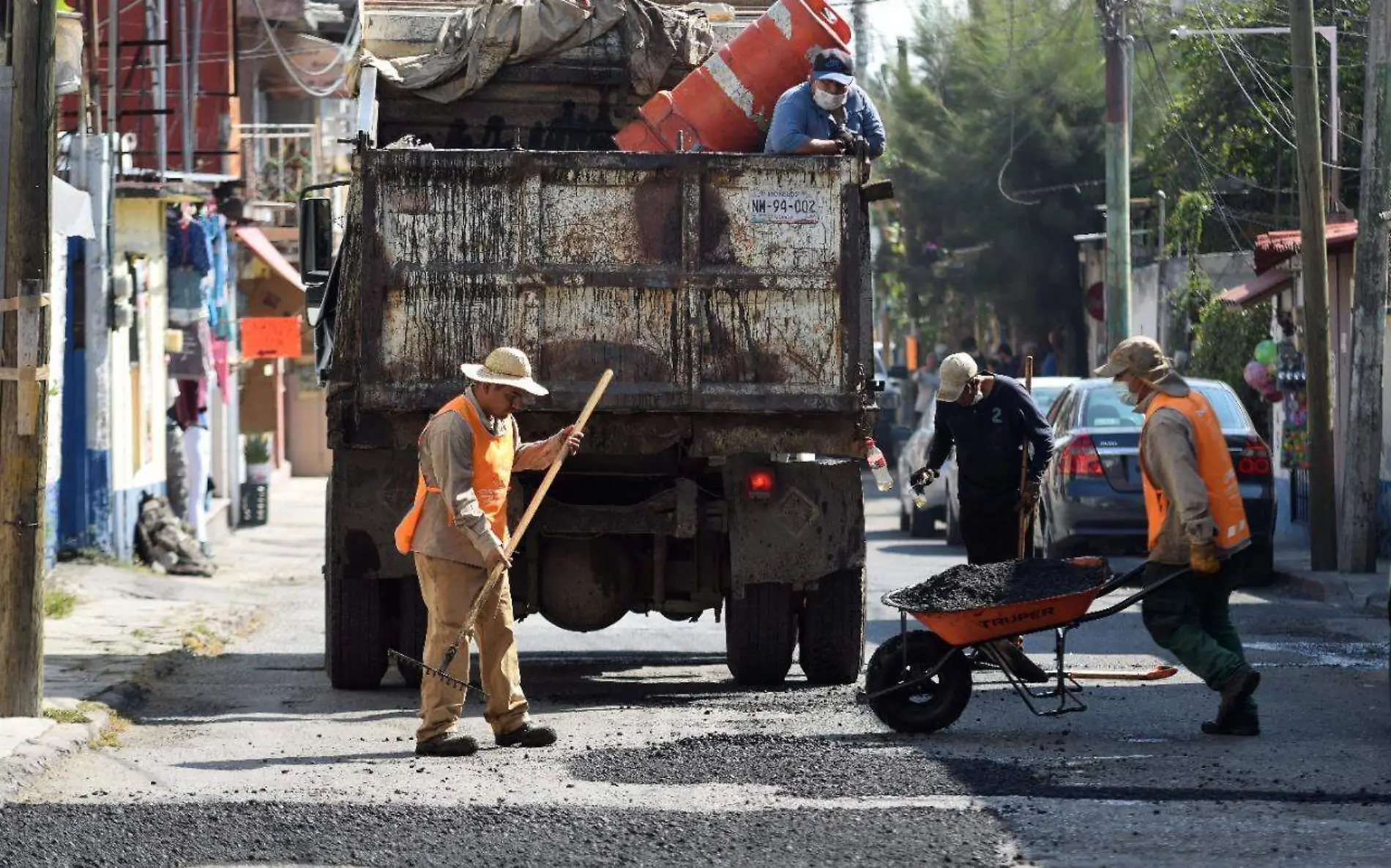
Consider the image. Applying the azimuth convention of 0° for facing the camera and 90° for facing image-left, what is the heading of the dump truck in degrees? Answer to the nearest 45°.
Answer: approximately 180°

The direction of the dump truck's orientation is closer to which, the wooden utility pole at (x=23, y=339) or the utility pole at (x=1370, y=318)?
the utility pole

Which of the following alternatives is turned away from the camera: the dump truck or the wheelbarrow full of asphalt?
the dump truck

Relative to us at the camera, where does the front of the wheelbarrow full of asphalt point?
facing to the left of the viewer

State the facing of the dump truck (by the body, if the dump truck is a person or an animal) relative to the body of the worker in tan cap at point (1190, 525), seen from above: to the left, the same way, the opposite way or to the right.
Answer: to the right

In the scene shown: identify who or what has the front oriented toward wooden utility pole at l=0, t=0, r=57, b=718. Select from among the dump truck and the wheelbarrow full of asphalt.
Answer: the wheelbarrow full of asphalt

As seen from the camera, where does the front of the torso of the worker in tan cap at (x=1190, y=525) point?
to the viewer's left

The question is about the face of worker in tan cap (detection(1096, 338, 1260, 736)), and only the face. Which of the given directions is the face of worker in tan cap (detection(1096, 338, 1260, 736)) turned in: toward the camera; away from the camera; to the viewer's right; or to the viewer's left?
to the viewer's left

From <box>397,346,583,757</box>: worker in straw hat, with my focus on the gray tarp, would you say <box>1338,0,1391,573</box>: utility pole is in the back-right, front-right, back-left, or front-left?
front-right

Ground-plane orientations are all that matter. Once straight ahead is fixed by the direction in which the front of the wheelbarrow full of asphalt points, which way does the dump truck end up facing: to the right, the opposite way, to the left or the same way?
to the right

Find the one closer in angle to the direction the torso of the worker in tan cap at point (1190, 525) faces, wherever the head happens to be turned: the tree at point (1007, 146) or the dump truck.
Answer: the dump truck

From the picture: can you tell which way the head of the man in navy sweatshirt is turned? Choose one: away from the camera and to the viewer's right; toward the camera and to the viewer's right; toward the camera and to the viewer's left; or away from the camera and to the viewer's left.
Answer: toward the camera and to the viewer's left

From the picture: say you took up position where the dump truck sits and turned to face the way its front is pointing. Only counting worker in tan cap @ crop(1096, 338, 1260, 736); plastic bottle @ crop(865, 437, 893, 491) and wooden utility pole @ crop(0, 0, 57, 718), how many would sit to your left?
1

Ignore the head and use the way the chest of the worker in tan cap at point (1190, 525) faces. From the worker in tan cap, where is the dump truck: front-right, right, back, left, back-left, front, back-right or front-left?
front

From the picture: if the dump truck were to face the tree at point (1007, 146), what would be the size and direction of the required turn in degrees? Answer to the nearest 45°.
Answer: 0° — it already faces it

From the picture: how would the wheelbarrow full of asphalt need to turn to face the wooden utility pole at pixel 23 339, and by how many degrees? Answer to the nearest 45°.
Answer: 0° — it already faces it

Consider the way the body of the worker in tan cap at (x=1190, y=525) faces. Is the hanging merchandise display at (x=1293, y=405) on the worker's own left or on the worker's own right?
on the worker's own right

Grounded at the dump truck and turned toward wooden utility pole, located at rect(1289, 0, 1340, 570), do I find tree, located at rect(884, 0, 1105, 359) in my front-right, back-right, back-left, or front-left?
front-left
